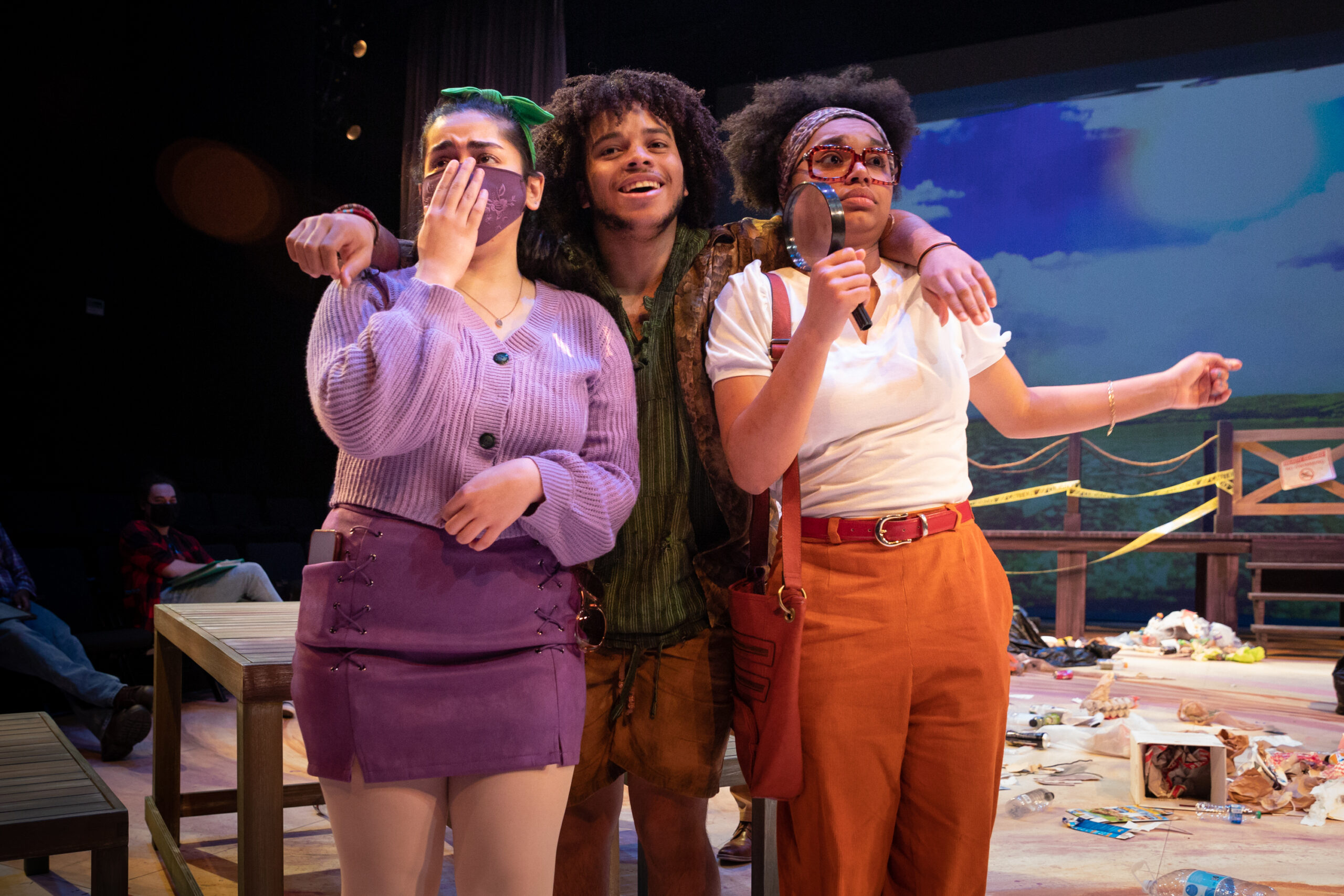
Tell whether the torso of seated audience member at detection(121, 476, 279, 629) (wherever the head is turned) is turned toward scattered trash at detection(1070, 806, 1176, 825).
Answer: yes

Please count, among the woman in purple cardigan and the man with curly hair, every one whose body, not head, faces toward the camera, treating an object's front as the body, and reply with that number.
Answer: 2

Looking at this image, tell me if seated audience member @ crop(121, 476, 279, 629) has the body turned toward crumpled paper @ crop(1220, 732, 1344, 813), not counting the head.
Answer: yes

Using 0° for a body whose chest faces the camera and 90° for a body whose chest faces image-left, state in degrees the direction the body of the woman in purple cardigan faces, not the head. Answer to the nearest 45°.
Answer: approximately 0°

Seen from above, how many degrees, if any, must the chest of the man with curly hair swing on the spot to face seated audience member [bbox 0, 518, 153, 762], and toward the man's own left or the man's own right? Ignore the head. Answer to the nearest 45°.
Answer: approximately 135° to the man's own right

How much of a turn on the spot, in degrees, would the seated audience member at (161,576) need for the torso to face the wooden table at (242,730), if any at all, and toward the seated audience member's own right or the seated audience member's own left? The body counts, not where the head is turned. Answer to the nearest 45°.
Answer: approximately 45° to the seated audience member's own right

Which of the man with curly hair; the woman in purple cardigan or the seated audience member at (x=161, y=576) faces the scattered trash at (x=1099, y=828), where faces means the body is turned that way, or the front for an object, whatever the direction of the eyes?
the seated audience member

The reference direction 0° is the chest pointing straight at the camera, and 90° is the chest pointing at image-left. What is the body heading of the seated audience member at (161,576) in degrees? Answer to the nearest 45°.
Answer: approximately 315°
